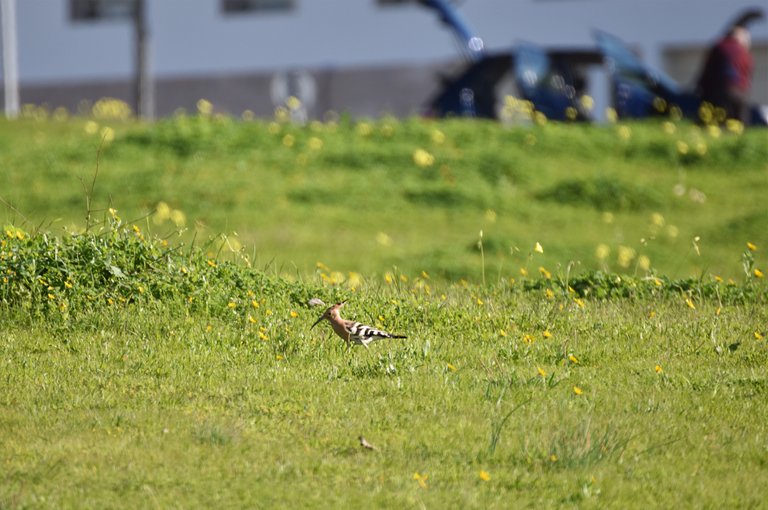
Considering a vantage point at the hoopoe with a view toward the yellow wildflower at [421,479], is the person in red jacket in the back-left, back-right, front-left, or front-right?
back-left

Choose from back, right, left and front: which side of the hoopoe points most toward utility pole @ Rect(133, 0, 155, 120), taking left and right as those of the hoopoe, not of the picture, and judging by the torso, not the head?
right

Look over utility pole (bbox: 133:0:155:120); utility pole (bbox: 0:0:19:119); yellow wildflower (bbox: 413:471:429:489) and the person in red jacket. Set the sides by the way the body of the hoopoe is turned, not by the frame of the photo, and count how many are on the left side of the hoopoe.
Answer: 1

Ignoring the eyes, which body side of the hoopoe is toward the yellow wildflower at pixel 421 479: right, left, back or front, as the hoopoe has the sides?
left

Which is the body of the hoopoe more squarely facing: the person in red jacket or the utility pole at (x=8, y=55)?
the utility pole

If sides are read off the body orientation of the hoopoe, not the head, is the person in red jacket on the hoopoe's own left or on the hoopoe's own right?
on the hoopoe's own right

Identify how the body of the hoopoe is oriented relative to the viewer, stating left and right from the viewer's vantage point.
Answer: facing to the left of the viewer

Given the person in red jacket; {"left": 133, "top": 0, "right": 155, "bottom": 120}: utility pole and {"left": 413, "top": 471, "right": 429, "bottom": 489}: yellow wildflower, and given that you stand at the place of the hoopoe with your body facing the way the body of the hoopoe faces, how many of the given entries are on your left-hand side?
1

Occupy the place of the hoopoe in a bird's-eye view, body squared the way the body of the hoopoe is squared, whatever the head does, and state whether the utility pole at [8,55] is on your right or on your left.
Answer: on your right
